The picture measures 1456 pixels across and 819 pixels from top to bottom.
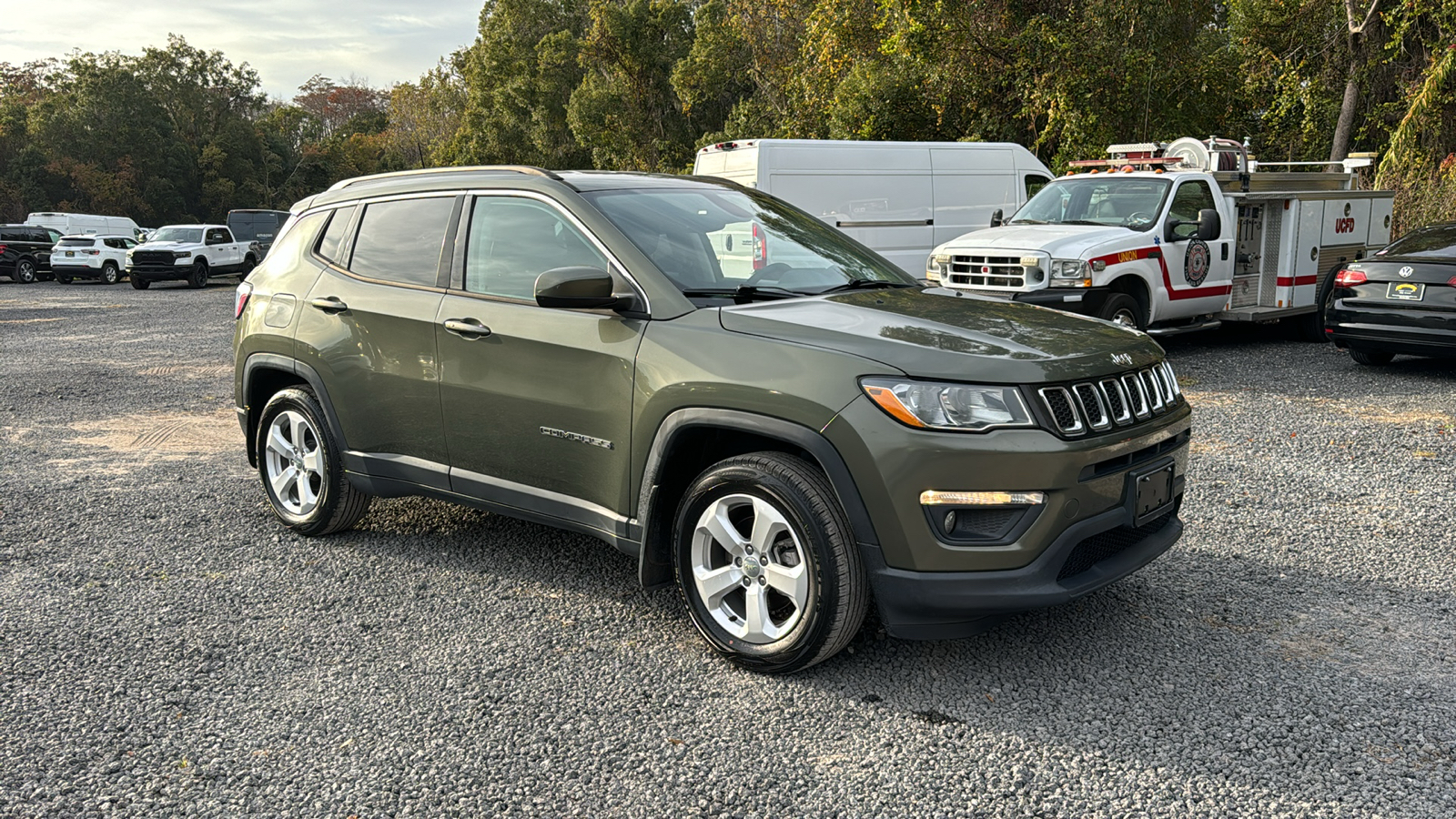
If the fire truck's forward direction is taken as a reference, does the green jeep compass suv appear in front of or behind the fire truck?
in front

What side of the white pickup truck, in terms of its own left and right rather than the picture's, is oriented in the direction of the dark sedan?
left

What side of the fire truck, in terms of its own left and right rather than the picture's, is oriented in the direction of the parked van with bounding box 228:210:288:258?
right

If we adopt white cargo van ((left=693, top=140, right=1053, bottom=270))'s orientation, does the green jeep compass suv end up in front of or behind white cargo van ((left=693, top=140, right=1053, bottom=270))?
behind

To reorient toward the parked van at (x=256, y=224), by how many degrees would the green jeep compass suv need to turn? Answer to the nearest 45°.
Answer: approximately 180°

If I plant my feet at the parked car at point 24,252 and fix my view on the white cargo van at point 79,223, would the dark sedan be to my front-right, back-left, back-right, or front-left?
back-right

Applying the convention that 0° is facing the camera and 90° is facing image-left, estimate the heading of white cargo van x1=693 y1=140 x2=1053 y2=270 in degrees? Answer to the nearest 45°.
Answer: approximately 225°

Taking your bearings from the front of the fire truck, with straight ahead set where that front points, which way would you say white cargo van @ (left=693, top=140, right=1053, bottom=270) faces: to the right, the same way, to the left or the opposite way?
the opposite way

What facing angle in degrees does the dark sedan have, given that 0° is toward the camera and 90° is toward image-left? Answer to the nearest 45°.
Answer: approximately 225°

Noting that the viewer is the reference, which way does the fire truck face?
facing the viewer and to the left of the viewer

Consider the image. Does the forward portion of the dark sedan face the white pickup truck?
no

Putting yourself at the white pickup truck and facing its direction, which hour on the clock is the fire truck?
The fire truck is roughly at 10 o'clock from the white pickup truck.

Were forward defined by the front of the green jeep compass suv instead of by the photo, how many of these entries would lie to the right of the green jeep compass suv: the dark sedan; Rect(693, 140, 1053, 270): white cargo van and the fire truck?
0

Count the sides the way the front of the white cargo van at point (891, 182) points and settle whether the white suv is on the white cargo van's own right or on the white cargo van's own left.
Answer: on the white cargo van's own left

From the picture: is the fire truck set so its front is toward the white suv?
no

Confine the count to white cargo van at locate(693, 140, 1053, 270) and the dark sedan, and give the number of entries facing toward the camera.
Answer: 0

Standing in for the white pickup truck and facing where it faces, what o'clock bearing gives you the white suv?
The white suv is roughly at 3 o'clock from the white pickup truck.

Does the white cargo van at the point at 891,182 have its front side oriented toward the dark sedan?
no

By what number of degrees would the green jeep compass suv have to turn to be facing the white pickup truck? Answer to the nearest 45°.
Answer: approximately 180°

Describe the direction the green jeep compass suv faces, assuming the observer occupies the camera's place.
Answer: facing the viewer and to the right of the viewer
